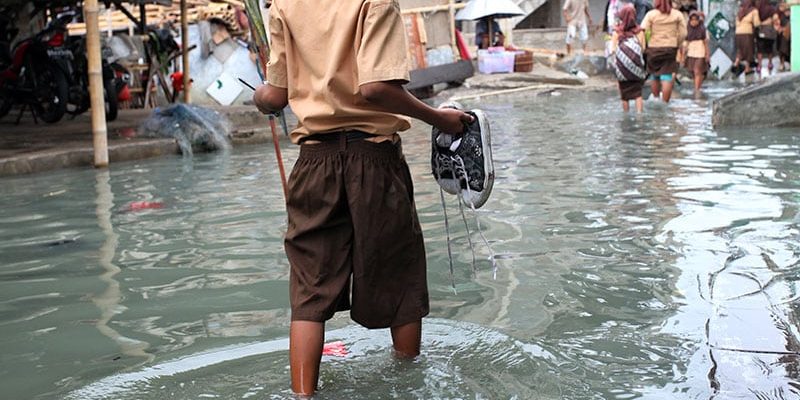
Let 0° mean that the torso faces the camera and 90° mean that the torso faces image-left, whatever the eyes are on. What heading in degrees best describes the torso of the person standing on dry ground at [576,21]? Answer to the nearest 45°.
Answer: approximately 0°

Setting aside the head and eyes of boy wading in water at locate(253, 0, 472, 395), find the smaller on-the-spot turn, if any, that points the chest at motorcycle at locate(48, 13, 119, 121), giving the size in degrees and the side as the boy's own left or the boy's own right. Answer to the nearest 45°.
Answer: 0° — they already face it

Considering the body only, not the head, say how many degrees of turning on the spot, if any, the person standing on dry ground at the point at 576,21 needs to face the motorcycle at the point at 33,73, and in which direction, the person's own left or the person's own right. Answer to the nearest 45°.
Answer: approximately 45° to the person's own right

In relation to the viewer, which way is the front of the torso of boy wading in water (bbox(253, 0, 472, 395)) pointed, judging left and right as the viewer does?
facing away from the viewer

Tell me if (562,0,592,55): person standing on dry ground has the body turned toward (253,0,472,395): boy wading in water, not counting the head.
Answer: yes
